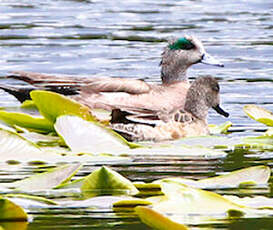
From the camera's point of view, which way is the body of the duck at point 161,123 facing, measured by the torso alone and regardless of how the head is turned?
to the viewer's right

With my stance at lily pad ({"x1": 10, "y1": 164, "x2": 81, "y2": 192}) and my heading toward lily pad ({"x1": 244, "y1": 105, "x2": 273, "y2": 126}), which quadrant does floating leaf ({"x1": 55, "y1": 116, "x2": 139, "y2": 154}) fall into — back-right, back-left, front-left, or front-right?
front-left

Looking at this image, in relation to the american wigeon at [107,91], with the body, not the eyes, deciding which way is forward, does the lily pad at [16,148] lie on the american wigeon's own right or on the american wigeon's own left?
on the american wigeon's own right

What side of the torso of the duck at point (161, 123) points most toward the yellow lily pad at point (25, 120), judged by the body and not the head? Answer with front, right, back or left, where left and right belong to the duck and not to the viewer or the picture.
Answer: back

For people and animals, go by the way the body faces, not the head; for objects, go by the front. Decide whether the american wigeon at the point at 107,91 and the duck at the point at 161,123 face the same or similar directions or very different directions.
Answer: same or similar directions

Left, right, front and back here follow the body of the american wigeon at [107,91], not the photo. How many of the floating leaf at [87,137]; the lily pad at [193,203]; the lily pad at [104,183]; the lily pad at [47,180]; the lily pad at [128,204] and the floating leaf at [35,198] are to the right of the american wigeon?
6

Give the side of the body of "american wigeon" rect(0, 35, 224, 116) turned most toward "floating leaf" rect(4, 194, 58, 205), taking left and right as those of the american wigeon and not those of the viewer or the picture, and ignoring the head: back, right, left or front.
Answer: right

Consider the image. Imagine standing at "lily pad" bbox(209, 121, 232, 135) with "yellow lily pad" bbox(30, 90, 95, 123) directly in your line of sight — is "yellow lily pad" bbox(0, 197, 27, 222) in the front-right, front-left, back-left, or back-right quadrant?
front-left

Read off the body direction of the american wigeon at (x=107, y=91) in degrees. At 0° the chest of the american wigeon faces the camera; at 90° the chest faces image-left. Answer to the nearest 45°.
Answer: approximately 270°

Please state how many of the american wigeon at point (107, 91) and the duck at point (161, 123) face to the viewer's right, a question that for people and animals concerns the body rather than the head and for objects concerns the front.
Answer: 2

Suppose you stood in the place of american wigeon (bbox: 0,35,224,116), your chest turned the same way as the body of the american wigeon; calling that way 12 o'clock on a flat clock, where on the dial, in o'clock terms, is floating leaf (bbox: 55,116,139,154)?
The floating leaf is roughly at 3 o'clock from the american wigeon.

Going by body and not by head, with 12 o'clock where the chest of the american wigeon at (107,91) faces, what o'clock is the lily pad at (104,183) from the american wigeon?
The lily pad is roughly at 3 o'clock from the american wigeon.

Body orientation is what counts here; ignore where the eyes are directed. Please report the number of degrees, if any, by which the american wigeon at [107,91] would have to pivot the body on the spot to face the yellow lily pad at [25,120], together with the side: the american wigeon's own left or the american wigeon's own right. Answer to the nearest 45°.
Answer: approximately 135° to the american wigeon's own right

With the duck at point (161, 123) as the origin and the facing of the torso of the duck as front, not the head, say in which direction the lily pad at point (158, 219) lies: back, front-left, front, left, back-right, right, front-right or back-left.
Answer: right
